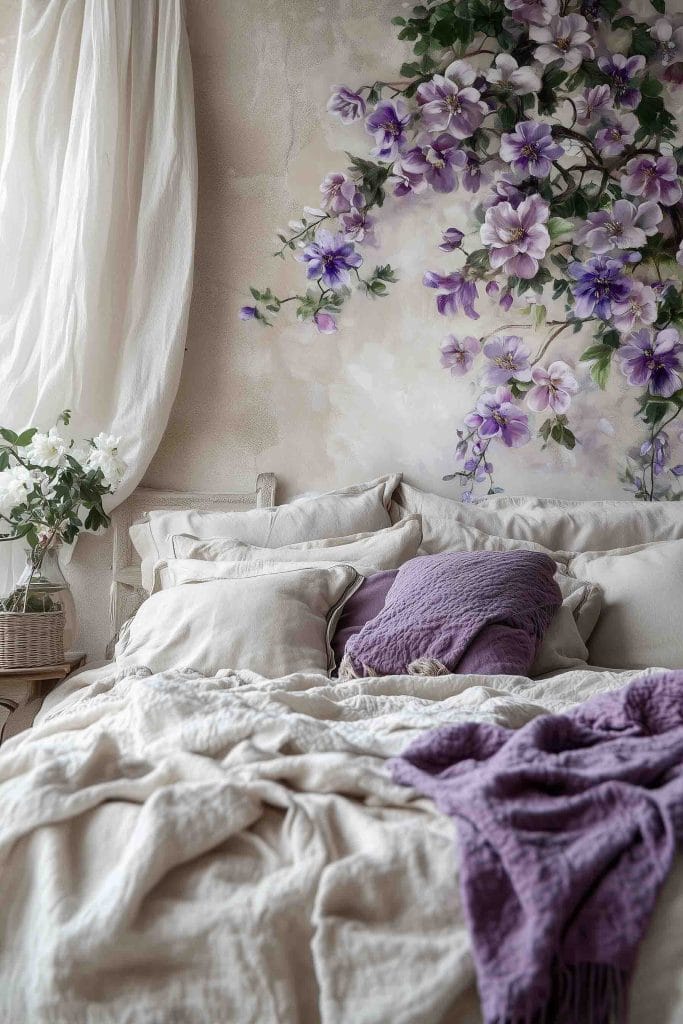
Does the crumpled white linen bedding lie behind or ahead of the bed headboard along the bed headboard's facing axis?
ahead

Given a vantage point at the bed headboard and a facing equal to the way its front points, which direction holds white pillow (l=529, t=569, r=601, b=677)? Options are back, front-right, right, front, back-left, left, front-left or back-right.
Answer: front-left

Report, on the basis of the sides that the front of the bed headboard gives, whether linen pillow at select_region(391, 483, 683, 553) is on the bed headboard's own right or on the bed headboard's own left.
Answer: on the bed headboard's own left

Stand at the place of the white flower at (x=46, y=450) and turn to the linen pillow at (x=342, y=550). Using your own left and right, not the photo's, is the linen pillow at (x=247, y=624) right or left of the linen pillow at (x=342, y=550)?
right

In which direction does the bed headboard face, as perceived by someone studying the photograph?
facing the viewer

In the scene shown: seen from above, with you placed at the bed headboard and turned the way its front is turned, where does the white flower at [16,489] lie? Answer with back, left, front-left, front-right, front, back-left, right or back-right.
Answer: front-right
